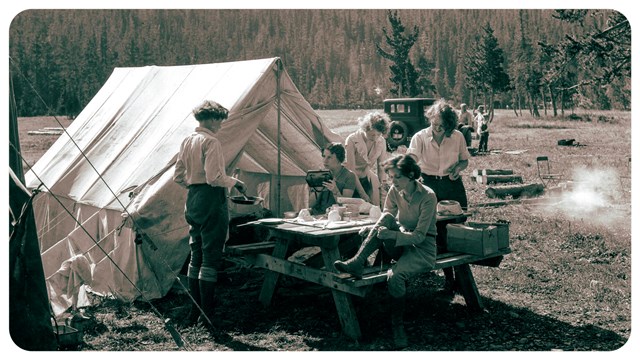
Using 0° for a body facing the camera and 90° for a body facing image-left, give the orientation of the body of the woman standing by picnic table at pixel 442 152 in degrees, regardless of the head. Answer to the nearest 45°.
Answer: approximately 0°

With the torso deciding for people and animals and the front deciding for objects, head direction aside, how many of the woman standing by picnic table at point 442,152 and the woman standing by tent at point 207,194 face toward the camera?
1

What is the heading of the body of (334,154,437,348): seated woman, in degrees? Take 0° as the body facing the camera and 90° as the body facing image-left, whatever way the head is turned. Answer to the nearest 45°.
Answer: approximately 45°

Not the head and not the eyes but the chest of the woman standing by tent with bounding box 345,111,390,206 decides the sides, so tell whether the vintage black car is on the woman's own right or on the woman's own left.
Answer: on the woman's own left

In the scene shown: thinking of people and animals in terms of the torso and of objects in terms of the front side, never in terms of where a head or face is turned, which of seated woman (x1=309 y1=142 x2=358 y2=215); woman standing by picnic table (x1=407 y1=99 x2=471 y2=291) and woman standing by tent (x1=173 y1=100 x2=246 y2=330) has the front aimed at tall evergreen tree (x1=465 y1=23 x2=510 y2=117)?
woman standing by tent (x1=173 y1=100 x2=246 y2=330)

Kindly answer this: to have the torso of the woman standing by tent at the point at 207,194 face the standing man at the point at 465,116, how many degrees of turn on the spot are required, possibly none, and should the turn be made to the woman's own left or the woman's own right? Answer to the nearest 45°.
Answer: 0° — they already face them

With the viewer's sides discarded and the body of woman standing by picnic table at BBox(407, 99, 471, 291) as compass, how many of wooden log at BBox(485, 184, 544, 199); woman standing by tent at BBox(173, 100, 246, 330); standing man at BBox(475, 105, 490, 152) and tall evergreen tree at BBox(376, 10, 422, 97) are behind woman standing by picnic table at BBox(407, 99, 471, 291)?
3

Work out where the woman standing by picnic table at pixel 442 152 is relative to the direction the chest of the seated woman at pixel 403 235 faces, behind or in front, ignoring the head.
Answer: behind

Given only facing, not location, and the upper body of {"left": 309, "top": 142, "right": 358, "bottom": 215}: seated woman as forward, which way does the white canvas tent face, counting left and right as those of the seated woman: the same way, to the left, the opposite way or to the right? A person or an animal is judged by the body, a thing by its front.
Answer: to the left

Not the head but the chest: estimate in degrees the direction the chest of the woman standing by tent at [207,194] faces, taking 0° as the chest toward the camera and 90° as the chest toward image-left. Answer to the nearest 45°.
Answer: approximately 225°

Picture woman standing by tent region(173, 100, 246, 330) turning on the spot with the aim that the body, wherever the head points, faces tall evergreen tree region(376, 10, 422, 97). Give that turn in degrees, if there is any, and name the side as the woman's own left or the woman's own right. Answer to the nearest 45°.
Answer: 0° — they already face it

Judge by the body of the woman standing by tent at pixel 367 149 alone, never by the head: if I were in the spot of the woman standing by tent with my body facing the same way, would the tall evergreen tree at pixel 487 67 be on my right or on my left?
on my left

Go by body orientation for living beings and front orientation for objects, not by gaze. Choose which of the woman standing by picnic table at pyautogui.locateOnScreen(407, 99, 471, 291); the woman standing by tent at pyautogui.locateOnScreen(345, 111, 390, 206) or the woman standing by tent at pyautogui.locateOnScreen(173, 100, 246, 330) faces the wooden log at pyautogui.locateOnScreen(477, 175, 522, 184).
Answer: the woman standing by tent at pyautogui.locateOnScreen(173, 100, 246, 330)

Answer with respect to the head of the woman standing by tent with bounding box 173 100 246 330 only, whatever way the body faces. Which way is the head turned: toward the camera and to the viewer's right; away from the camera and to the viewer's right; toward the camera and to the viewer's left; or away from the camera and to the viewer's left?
away from the camera and to the viewer's right

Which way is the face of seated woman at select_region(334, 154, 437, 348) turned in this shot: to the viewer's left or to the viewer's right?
to the viewer's left
